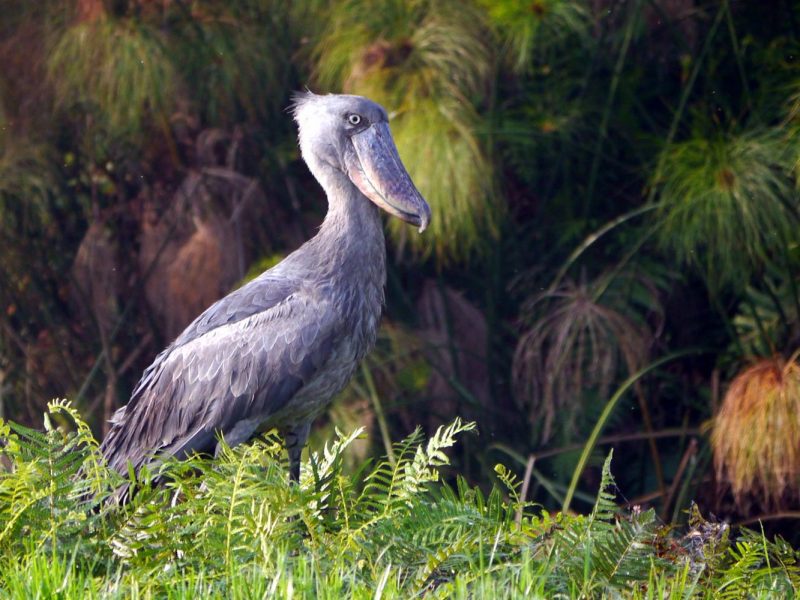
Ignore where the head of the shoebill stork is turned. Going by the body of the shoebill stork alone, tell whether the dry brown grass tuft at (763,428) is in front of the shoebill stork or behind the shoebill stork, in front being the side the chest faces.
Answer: in front

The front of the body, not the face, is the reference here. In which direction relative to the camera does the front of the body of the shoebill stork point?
to the viewer's right
